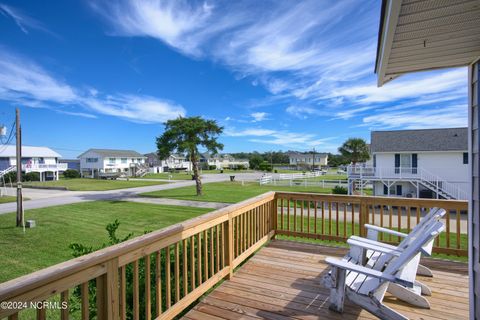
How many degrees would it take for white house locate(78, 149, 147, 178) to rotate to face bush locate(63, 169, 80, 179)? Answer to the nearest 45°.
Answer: approximately 90° to its right

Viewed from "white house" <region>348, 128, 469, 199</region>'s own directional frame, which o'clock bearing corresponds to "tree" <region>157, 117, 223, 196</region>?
The tree is roughly at 2 o'clock from the white house.

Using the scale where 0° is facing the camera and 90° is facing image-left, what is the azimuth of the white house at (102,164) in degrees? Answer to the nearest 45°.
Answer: approximately 315°

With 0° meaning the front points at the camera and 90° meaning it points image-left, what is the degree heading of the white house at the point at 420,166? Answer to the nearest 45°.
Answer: approximately 0°
